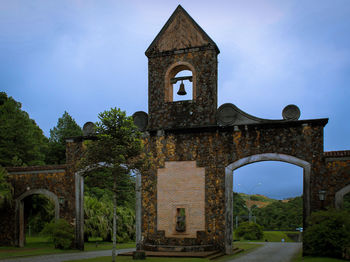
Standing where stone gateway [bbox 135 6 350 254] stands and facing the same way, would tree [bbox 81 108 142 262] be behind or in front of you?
in front

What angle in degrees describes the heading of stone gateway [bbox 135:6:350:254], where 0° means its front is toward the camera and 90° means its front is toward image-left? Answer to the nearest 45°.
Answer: approximately 0°

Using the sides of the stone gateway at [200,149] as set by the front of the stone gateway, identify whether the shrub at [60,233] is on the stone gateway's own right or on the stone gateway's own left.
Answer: on the stone gateway's own right

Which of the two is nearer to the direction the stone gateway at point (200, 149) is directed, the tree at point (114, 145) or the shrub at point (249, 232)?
the tree

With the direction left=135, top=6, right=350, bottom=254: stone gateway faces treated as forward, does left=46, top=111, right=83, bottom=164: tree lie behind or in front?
behind

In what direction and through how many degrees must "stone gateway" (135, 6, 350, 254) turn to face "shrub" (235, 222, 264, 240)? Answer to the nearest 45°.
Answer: approximately 180°
